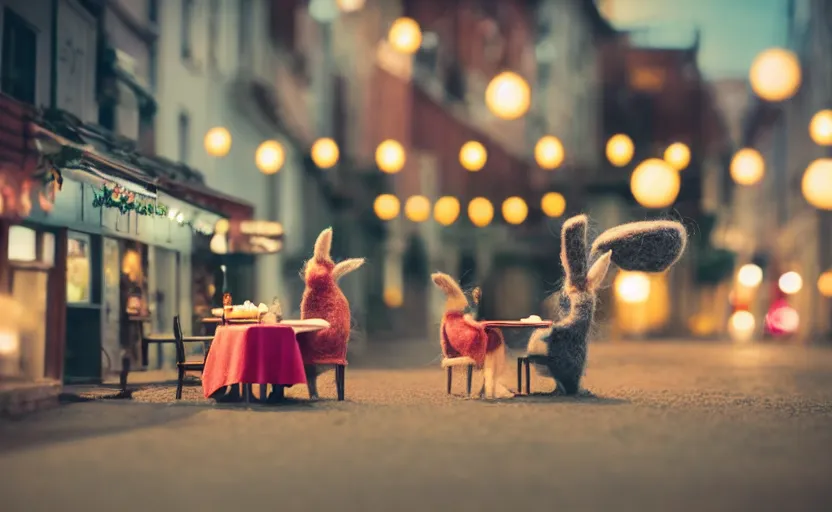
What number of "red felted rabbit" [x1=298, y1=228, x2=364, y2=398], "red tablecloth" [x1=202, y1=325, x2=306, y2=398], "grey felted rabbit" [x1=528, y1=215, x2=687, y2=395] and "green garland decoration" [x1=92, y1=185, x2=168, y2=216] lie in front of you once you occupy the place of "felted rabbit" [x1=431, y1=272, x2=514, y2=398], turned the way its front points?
1

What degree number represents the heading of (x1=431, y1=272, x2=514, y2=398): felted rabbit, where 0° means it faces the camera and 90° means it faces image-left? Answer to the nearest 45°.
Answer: approximately 270°

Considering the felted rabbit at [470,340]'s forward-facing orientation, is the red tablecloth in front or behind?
behind

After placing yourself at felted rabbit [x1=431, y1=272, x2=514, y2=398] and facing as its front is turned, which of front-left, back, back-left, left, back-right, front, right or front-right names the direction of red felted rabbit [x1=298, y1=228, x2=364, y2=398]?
back

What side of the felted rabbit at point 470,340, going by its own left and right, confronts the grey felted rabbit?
front

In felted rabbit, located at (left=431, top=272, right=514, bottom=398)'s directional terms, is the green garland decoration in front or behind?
behind

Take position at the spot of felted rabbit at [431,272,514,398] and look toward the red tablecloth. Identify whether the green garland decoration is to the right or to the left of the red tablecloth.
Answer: right
